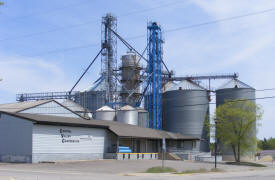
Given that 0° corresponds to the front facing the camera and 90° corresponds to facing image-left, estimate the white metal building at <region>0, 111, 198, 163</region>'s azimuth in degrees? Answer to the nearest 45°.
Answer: approximately 315°
